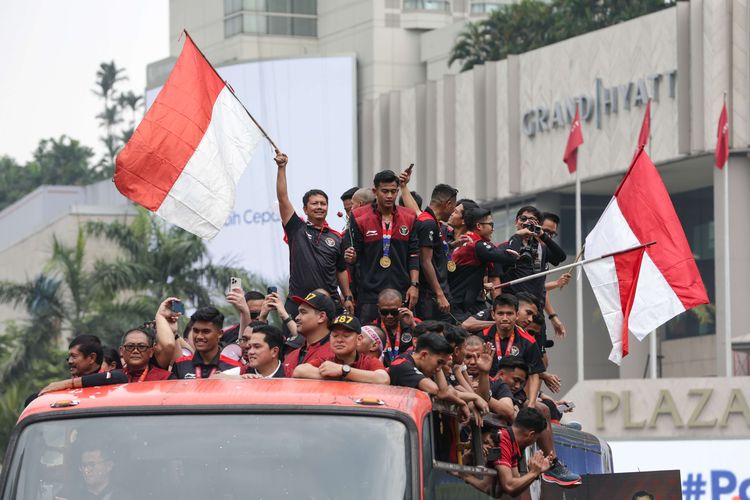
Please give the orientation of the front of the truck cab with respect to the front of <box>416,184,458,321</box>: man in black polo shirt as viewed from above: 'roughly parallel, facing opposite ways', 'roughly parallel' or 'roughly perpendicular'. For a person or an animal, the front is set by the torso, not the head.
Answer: roughly perpendicular

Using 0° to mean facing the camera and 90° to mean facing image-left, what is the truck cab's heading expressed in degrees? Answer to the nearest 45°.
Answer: approximately 0°

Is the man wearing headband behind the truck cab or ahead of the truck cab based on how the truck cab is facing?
behind

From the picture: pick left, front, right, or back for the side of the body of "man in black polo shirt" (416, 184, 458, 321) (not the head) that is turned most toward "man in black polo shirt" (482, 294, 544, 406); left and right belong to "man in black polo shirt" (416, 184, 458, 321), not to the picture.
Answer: front

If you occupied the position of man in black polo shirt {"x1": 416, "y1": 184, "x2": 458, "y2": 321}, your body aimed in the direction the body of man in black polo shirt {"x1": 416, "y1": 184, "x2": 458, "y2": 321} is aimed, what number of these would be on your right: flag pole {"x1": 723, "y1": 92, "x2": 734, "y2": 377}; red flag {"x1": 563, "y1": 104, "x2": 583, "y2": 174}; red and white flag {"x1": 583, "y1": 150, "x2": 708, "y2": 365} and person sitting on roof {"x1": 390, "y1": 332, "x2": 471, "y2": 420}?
1

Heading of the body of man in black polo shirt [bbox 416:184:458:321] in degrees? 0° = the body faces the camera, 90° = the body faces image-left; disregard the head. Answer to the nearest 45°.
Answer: approximately 270°

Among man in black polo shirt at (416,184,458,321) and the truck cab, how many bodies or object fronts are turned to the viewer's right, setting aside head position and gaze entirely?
1

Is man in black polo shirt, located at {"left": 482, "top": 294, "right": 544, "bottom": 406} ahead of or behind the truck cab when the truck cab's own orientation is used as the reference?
behind

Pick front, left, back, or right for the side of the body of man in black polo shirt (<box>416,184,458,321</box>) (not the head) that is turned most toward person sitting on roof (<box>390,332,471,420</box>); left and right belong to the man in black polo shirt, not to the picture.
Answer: right

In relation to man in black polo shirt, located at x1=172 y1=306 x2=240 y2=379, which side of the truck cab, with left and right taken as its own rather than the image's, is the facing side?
back
